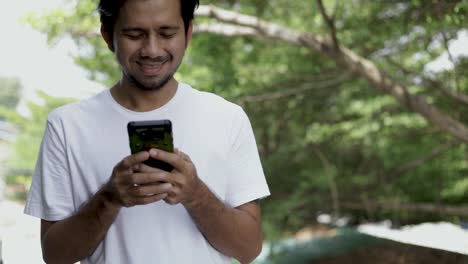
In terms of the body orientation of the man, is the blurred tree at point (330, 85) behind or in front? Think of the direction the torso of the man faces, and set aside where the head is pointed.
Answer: behind

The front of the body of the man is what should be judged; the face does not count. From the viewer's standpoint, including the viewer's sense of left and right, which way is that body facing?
facing the viewer

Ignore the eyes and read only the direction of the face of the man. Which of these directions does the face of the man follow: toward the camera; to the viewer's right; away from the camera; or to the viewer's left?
toward the camera
